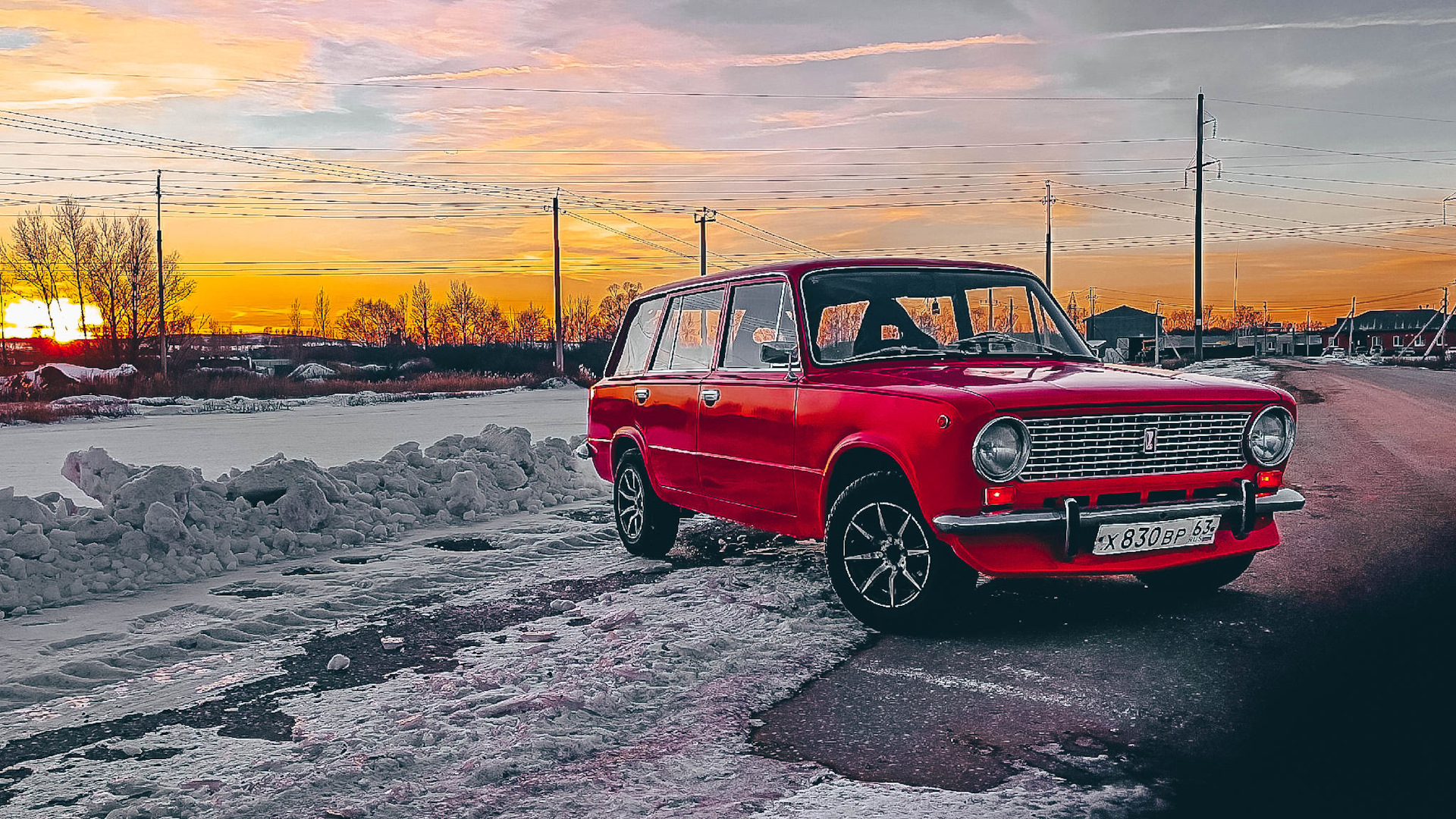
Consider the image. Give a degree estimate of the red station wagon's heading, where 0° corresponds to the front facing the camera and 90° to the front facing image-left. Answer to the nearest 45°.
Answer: approximately 315°

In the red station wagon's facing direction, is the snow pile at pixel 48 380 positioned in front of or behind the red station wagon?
behind
